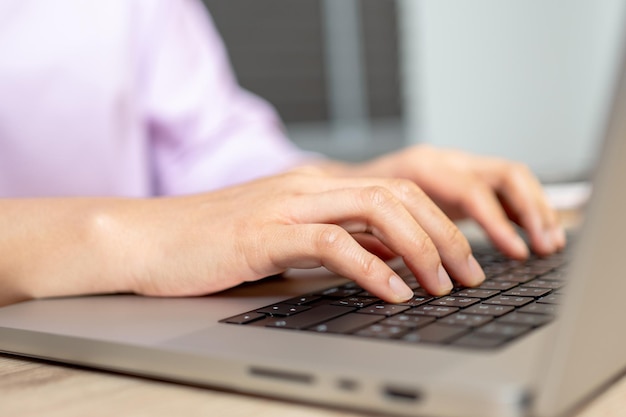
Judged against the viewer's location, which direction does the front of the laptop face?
facing away from the viewer and to the left of the viewer
